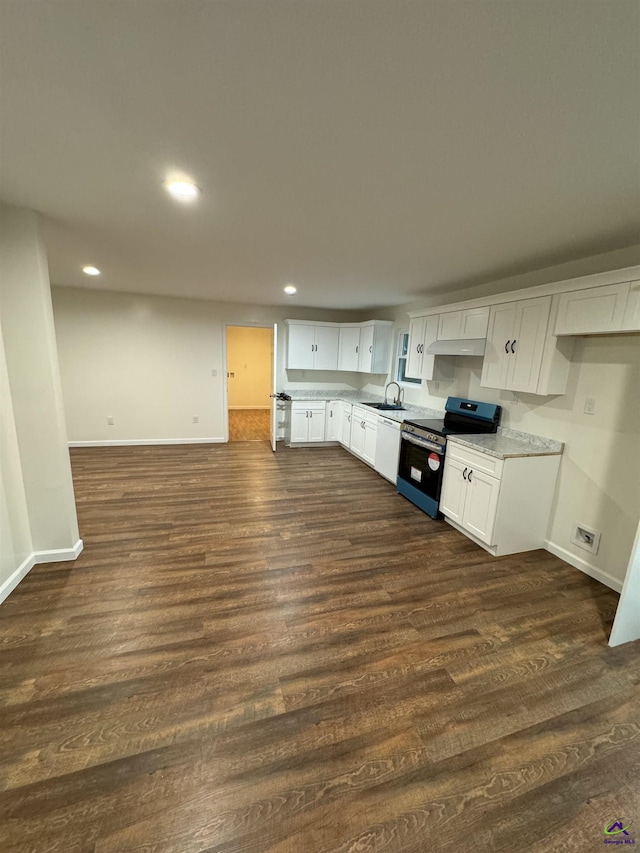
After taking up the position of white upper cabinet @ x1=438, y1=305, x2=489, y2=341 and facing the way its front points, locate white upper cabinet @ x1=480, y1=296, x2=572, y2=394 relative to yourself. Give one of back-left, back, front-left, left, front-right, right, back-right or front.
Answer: left

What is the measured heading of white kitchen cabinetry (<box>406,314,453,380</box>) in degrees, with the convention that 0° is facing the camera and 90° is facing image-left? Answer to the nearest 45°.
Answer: approximately 45°

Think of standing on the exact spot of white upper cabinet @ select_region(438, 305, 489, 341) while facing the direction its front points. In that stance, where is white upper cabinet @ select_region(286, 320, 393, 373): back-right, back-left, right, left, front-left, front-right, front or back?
right

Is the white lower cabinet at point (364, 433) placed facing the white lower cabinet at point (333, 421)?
no

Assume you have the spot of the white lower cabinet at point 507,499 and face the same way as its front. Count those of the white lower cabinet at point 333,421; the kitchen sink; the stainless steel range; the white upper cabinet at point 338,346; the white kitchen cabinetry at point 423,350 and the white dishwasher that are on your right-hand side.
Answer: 6

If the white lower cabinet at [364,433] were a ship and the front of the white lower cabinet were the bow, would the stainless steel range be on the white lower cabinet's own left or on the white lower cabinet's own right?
on the white lower cabinet's own left

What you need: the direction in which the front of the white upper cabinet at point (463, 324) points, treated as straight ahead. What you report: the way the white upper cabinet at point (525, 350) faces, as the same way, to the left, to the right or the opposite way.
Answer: the same way

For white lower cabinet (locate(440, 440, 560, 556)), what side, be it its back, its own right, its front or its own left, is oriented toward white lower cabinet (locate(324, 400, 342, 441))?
right

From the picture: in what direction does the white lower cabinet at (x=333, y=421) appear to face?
toward the camera

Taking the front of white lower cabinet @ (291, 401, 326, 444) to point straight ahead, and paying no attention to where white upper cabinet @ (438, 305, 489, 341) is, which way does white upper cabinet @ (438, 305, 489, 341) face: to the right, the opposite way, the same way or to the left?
to the right

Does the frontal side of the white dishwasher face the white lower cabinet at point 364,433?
no

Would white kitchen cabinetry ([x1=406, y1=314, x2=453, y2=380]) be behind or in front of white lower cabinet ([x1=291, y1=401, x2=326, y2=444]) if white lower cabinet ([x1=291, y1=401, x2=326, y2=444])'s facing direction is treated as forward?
in front

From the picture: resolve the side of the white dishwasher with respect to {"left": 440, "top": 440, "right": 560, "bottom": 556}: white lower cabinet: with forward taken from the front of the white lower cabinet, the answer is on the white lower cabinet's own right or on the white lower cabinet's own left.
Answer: on the white lower cabinet's own right

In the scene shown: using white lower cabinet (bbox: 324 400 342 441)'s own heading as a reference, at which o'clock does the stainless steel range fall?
The stainless steel range is roughly at 11 o'clock from the white lower cabinet.

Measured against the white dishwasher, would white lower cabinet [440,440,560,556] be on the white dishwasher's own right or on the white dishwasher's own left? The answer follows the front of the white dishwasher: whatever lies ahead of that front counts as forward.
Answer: on the white dishwasher's own left

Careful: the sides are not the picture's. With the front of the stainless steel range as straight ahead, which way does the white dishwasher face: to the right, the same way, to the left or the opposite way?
the same way

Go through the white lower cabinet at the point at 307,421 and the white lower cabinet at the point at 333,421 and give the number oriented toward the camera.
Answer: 2

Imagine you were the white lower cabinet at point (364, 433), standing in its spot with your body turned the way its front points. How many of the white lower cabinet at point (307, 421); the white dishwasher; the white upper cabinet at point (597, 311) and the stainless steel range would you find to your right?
1
